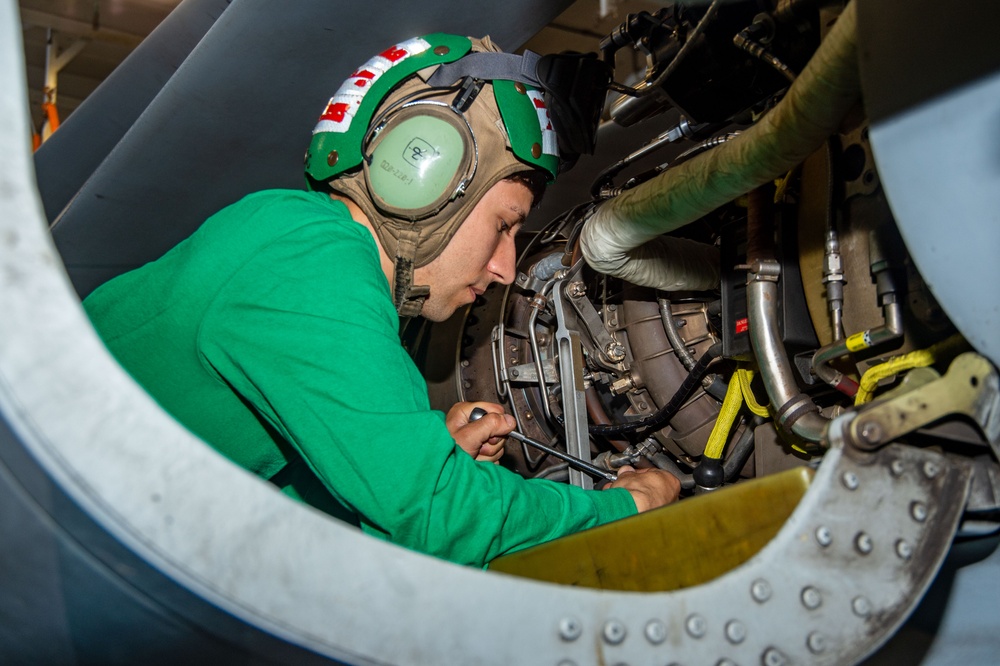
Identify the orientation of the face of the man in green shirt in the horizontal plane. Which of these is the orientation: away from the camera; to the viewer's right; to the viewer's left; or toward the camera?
to the viewer's right

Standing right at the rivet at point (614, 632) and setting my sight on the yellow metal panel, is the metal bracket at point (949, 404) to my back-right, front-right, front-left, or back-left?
front-right

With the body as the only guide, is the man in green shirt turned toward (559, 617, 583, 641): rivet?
no

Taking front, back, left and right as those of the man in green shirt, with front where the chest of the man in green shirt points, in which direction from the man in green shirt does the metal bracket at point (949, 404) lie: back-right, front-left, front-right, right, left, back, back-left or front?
front-right

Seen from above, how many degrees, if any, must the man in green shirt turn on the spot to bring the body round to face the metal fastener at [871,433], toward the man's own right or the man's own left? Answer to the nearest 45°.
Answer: approximately 45° to the man's own right

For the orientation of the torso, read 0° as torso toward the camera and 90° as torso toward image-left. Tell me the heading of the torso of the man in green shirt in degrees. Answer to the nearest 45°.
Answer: approximately 270°

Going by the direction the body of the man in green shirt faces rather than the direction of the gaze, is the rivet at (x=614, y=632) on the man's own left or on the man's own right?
on the man's own right

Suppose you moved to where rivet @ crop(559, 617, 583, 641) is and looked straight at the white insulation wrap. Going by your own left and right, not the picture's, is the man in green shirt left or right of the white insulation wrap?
left

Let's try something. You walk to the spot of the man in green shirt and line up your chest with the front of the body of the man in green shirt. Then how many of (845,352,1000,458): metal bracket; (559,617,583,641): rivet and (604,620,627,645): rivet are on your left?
0
